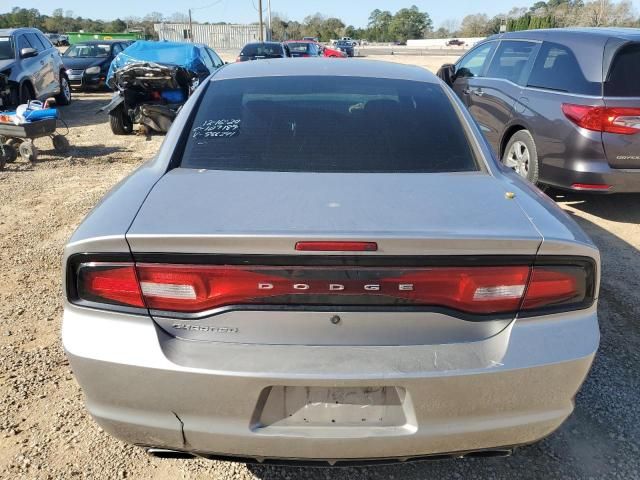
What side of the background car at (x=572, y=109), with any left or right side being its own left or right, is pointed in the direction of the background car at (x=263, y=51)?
front

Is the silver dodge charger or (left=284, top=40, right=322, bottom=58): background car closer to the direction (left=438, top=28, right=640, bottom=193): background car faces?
the background car

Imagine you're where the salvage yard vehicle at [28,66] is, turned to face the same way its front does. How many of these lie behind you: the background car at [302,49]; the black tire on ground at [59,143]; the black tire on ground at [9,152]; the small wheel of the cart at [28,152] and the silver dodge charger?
1

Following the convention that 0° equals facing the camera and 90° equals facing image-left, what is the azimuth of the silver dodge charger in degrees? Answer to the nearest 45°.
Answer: approximately 180°

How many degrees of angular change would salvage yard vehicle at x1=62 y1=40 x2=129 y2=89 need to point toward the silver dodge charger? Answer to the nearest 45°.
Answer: approximately 45° to its left

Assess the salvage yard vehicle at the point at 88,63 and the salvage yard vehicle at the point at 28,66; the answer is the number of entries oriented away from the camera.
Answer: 0

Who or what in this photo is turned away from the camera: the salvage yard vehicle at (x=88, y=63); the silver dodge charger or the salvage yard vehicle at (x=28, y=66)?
the silver dodge charger

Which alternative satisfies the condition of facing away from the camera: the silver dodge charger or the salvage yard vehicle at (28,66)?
the silver dodge charger

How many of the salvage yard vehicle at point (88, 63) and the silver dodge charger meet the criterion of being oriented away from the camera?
1

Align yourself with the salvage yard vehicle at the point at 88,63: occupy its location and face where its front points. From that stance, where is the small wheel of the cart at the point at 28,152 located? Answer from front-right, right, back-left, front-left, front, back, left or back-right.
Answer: front-left

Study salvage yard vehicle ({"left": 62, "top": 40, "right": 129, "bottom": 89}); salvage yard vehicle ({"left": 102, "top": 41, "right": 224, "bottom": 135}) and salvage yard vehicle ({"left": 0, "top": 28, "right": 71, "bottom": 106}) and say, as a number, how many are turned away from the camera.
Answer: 0

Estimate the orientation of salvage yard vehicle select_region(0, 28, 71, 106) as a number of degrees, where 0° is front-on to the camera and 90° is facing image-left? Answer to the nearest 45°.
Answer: approximately 45°

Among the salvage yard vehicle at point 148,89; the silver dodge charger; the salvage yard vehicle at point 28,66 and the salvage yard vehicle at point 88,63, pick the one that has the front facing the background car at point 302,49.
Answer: the silver dodge charger

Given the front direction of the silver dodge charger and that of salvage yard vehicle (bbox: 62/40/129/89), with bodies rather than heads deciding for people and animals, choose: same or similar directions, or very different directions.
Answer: very different directions

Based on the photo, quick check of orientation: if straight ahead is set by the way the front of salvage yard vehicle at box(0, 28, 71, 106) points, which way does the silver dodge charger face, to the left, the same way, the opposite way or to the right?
the opposite way

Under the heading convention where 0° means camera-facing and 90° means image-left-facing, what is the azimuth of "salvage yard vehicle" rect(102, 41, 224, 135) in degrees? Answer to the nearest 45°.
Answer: approximately 45°
